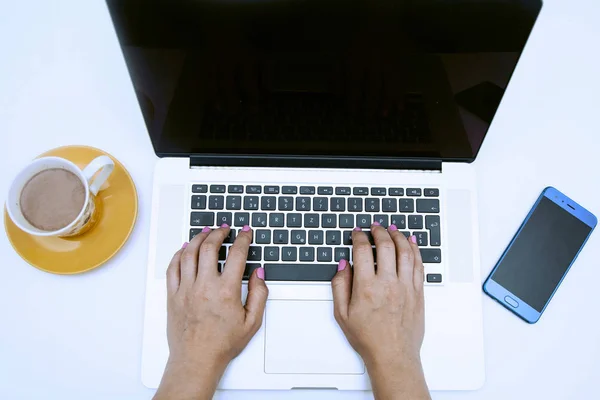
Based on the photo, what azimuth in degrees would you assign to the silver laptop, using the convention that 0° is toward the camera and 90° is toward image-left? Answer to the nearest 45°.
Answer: approximately 0°
